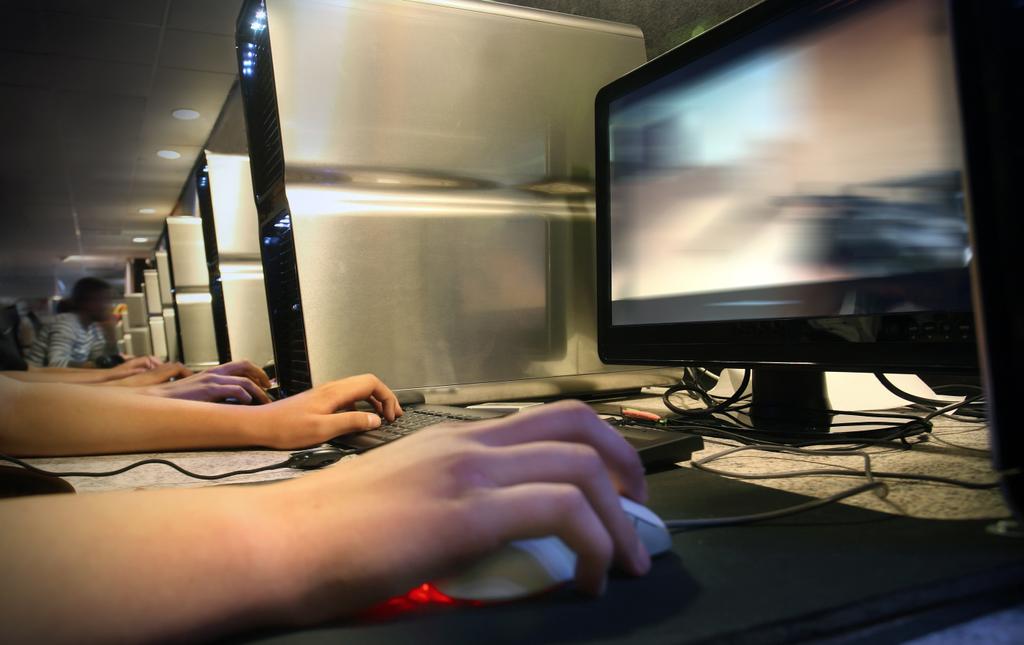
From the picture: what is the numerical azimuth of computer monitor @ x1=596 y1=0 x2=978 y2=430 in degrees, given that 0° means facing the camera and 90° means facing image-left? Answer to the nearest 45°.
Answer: approximately 45°

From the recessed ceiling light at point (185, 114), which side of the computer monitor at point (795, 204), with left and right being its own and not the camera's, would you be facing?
right

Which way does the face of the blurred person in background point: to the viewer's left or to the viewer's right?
to the viewer's right

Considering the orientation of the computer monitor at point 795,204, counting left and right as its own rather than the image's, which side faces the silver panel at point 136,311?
right

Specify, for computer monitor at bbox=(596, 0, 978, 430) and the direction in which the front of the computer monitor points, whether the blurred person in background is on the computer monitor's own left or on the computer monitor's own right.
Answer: on the computer monitor's own right
